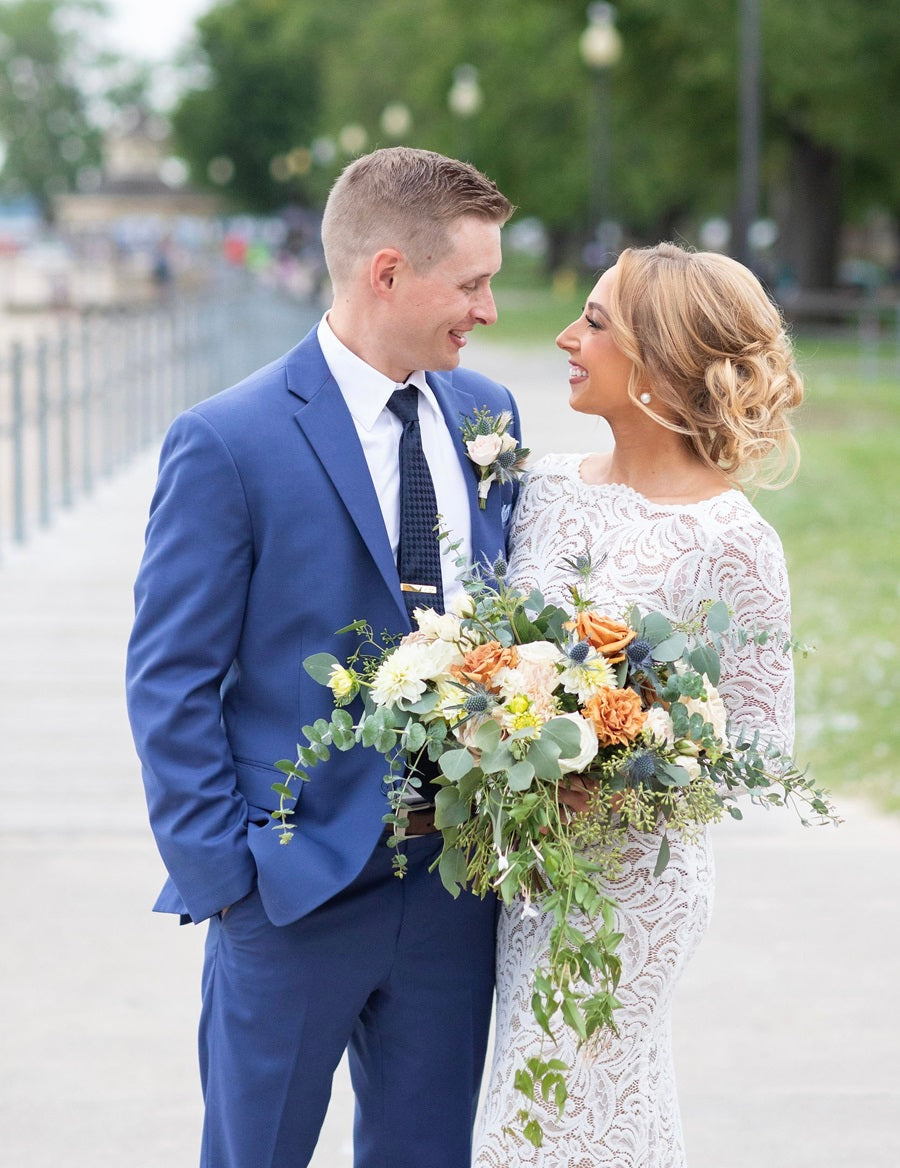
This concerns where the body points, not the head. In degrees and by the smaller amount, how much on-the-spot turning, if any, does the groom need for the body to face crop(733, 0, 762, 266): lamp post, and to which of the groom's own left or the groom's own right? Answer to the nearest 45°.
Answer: approximately 135° to the groom's own left

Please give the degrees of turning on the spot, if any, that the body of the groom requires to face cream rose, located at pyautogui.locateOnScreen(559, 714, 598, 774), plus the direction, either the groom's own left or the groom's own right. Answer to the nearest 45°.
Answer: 0° — they already face it

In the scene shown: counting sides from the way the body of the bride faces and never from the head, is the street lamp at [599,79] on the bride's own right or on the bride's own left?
on the bride's own right

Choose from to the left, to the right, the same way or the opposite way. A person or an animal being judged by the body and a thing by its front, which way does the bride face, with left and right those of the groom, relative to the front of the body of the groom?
to the right

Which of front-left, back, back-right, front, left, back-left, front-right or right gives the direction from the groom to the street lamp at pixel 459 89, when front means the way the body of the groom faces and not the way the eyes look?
back-left

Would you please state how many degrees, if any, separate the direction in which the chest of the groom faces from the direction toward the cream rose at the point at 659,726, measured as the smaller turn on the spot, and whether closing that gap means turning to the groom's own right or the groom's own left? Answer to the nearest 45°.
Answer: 0° — they already face it

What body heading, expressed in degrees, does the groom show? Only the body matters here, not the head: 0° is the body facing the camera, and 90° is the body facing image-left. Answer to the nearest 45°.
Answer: approximately 315°

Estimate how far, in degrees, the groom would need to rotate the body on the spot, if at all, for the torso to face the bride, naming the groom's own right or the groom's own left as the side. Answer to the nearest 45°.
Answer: approximately 45° to the groom's own left

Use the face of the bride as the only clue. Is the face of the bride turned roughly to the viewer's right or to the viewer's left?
to the viewer's left

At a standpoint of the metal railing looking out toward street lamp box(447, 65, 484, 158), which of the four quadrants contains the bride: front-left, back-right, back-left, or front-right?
back-right
